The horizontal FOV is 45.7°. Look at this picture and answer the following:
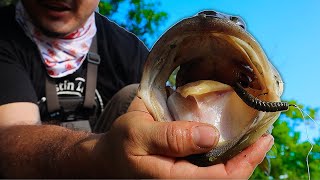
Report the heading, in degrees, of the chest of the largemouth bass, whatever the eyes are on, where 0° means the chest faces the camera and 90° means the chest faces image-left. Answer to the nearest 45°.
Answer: approximately 0°
